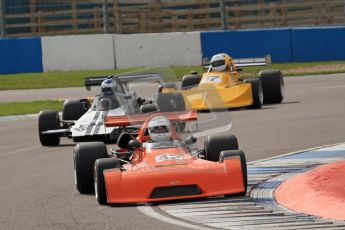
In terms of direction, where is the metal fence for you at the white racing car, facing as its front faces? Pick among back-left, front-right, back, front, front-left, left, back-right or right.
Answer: back-right

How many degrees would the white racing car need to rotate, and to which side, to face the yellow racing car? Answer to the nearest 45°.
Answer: approximately 180°

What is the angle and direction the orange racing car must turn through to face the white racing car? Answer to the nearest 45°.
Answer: approximately 180°

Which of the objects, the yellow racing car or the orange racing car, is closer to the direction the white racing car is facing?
the orange racing car

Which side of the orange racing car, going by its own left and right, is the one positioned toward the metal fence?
back

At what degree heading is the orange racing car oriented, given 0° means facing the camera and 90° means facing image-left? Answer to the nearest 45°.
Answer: approximately 0°

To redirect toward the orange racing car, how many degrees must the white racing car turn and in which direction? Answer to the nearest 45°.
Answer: approximately 45° to its left

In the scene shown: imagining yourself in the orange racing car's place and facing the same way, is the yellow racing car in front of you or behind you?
behind
